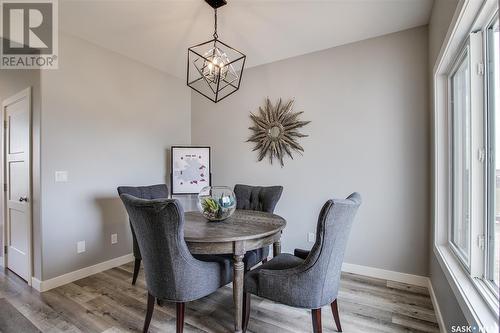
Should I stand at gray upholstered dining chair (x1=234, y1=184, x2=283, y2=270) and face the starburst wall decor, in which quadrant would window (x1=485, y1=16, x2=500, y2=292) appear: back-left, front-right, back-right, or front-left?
back-right

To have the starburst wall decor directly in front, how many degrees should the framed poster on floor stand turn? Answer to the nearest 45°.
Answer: approximately 45° to its left

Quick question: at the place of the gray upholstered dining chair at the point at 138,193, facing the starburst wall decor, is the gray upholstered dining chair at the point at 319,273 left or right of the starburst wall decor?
right

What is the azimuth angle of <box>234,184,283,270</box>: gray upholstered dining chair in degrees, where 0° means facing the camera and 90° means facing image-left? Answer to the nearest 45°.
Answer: approximately 45°

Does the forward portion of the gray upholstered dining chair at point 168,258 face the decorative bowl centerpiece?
yes

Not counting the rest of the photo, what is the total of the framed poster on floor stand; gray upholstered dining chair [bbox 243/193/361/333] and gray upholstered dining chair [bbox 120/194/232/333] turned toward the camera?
1

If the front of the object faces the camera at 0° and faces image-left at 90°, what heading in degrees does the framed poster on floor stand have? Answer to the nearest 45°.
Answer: approximately 0°

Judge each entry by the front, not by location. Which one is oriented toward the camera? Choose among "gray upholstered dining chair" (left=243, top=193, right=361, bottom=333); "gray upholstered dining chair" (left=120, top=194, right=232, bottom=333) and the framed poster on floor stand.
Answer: the framed poster on floor stand

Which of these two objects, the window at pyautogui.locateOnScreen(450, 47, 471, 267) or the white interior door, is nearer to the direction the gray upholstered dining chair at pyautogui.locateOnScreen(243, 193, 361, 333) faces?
the white interior door

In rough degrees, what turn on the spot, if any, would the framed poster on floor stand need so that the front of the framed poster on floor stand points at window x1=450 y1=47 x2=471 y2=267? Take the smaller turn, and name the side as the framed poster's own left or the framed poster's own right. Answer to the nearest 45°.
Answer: approximately 45° to the framed poster's own left

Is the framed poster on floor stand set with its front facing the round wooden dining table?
yes

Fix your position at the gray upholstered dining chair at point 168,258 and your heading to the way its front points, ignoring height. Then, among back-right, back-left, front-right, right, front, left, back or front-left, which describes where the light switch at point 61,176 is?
left

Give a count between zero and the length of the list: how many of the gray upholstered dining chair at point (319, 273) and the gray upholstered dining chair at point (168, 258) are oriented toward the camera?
0

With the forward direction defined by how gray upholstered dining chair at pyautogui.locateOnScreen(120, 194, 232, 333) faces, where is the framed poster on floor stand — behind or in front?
in front
